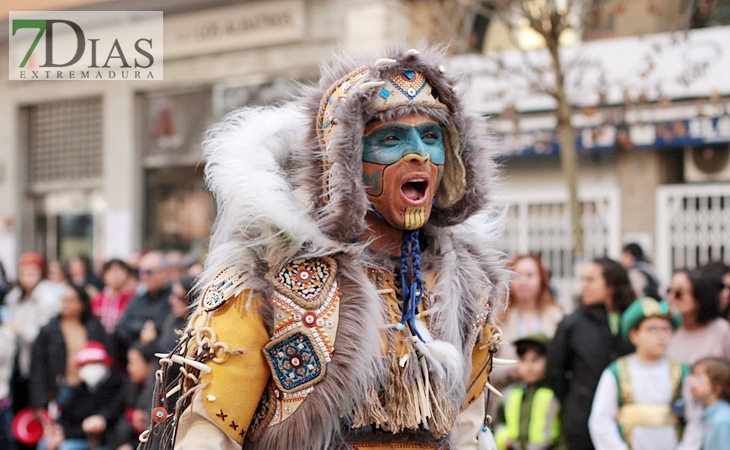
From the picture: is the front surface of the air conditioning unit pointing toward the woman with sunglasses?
yes

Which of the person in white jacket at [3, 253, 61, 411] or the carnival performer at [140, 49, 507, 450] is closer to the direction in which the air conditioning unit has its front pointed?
the carnival performer

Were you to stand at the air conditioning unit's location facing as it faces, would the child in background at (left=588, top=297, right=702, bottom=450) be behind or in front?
in front

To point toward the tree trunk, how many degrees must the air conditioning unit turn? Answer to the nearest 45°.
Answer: approximately 45° to its right

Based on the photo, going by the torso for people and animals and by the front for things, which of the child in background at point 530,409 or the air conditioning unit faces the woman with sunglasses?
the air conditioning unit

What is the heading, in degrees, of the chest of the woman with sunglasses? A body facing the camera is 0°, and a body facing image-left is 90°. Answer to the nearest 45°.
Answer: approximately 45°

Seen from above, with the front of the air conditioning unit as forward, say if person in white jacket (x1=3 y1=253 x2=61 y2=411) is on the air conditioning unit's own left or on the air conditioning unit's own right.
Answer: on the air conditioning unit's own right

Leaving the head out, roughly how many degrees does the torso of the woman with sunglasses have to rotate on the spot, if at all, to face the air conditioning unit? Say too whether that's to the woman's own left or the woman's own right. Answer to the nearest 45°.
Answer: approximately 135° to the woman's own right

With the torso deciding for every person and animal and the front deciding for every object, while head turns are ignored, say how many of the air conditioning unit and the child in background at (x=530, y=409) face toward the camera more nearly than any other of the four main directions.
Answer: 2

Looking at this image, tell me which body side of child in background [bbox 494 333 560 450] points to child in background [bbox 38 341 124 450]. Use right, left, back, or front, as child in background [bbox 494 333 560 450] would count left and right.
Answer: right

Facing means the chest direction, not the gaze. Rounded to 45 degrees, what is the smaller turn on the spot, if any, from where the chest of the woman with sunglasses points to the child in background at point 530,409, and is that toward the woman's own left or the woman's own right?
0° — they already face them
